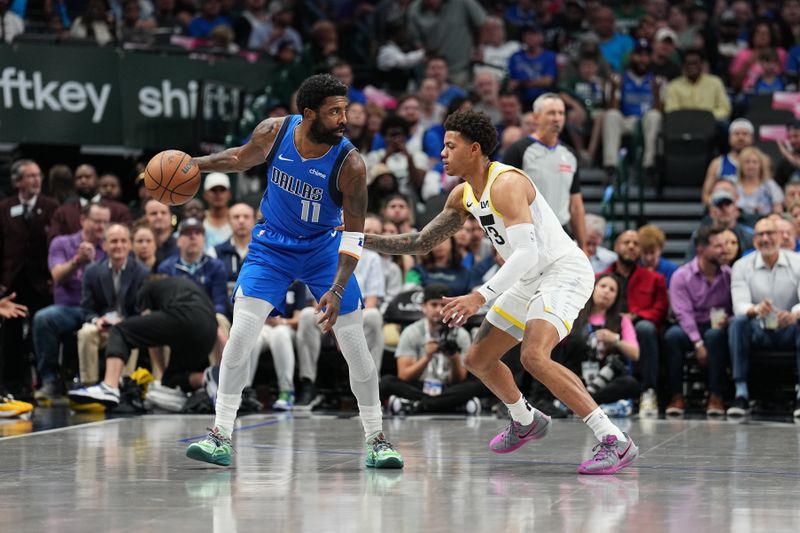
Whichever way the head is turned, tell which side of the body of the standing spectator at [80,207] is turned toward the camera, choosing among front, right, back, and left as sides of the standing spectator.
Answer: front

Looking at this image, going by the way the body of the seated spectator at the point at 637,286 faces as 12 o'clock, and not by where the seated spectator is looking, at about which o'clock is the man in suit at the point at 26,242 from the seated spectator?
The man in suit is roughly at 3 o'clock from the seated spectator.

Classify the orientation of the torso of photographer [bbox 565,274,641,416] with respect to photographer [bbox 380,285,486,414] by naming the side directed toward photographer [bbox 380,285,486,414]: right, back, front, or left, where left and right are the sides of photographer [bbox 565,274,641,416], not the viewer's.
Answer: right

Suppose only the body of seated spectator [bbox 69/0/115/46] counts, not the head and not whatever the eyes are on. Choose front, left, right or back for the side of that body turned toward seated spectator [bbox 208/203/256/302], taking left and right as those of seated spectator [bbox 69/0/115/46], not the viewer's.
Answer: front

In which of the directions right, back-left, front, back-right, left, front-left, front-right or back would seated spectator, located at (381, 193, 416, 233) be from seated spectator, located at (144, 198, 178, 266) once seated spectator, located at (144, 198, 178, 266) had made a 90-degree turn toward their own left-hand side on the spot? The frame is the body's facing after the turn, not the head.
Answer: front

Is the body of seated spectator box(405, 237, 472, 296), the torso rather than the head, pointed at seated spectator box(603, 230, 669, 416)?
no

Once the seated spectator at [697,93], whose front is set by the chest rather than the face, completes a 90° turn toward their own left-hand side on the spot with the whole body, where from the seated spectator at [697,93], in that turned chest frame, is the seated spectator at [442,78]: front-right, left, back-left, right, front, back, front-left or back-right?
back

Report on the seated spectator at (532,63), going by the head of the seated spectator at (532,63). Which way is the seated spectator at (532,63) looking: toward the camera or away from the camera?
toward the camera

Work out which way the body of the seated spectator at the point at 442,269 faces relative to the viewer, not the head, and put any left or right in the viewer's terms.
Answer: facing the viewer

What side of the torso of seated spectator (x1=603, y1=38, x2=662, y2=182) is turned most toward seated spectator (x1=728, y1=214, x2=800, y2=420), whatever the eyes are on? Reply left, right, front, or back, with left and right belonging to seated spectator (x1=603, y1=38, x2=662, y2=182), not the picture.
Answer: front

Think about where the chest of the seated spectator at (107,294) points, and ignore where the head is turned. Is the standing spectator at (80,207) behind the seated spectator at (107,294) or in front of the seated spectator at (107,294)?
behind

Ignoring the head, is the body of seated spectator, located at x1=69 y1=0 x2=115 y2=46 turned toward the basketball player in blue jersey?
yes

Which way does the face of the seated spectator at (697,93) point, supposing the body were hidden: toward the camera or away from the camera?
toward the camera

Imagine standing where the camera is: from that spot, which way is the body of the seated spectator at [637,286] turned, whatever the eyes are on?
toward the camera

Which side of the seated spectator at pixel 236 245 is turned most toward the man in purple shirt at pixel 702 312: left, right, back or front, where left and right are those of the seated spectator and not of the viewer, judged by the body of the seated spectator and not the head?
left

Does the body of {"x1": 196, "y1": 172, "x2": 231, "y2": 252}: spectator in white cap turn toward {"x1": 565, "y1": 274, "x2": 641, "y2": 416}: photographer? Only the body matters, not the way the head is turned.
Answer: no

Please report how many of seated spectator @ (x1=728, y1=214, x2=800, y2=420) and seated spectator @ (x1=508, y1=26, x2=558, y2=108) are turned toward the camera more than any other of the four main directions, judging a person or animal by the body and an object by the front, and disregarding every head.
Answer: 2

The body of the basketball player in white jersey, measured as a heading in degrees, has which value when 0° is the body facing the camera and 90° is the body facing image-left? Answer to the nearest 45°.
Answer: approximately 45°

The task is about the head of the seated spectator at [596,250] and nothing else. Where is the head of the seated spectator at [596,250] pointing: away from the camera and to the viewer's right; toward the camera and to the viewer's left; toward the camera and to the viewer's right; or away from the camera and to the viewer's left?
toward the camera and to the viewer's left

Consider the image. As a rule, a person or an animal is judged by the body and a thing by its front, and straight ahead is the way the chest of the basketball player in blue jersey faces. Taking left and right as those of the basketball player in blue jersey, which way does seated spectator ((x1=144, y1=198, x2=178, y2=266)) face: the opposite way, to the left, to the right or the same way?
the same way

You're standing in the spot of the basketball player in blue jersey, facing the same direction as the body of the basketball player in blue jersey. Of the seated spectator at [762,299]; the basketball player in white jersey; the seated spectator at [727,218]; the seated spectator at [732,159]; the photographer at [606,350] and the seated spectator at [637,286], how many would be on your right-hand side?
0
